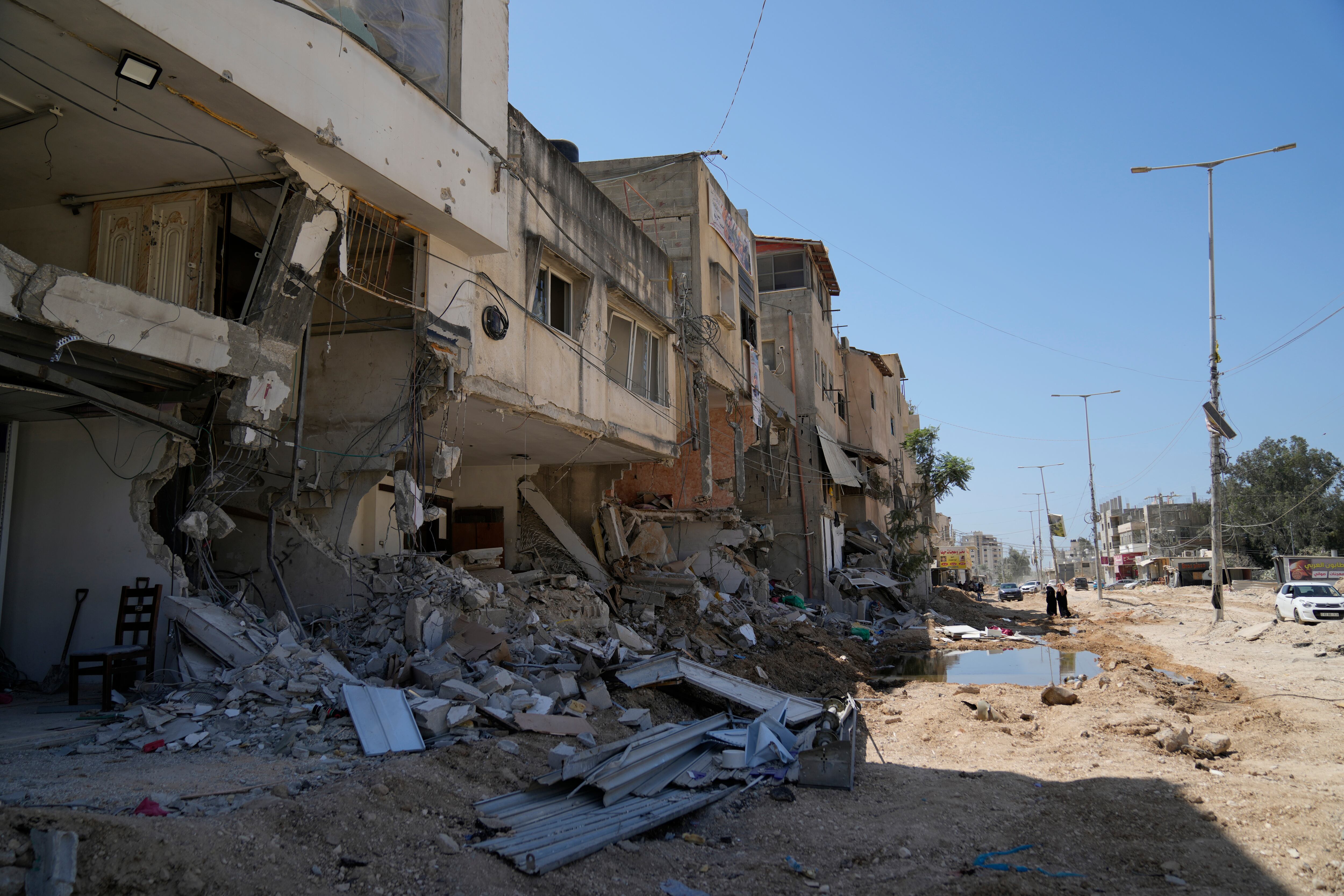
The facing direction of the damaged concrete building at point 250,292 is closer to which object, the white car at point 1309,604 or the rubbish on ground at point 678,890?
the rubbish on ground

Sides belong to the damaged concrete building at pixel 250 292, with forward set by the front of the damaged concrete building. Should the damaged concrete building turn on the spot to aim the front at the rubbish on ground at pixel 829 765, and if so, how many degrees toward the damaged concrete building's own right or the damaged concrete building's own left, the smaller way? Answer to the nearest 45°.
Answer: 0° — it already faces it

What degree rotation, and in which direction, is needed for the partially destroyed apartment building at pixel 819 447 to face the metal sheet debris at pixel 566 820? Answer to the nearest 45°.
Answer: approximately 45° to its right

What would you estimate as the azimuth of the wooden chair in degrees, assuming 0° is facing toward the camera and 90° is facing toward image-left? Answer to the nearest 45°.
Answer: approximately 45°

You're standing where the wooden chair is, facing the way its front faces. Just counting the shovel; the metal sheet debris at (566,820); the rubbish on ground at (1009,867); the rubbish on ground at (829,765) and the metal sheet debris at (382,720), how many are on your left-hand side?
4

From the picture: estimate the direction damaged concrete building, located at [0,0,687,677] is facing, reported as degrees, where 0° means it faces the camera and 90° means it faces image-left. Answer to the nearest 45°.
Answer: approximately 315°

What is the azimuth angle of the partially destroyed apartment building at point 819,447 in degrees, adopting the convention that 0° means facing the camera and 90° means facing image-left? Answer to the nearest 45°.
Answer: approximately 315°

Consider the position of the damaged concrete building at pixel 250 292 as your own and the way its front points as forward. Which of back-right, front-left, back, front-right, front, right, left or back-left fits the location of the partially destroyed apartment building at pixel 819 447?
left

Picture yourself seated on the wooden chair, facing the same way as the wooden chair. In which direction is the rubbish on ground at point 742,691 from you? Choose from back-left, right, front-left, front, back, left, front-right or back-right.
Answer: back-left

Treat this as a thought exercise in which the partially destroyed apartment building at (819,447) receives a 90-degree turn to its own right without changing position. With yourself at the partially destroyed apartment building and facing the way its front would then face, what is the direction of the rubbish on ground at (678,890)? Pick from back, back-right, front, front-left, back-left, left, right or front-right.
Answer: front-left
